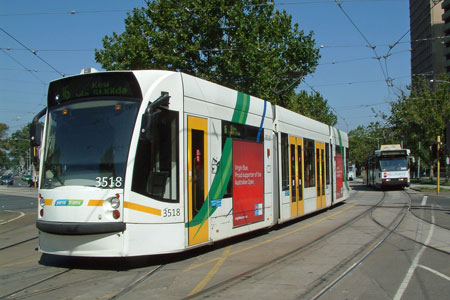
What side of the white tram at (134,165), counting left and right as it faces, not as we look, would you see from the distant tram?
back

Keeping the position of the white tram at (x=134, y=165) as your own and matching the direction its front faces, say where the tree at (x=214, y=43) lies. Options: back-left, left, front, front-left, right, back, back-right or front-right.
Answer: back-right

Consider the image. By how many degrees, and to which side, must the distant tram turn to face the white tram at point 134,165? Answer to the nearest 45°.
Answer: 0° — it already faces it

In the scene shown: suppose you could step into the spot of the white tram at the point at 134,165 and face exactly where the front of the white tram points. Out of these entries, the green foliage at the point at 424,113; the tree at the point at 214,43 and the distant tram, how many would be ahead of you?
0

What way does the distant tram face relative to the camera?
toward the camera

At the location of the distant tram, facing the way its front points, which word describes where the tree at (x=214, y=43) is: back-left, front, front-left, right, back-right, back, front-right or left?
front-right

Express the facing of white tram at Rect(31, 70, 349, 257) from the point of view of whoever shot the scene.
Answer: facing the viewer and to the left of the viewer

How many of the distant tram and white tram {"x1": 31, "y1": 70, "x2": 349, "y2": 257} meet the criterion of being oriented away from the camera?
0

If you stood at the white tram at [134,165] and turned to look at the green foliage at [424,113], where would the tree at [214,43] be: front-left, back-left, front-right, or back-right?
front-left

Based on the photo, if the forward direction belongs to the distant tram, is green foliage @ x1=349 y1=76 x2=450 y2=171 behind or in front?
behind

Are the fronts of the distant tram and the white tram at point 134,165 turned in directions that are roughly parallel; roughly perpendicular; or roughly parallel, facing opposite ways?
roughly parallel

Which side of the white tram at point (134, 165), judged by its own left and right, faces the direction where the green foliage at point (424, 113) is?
back
